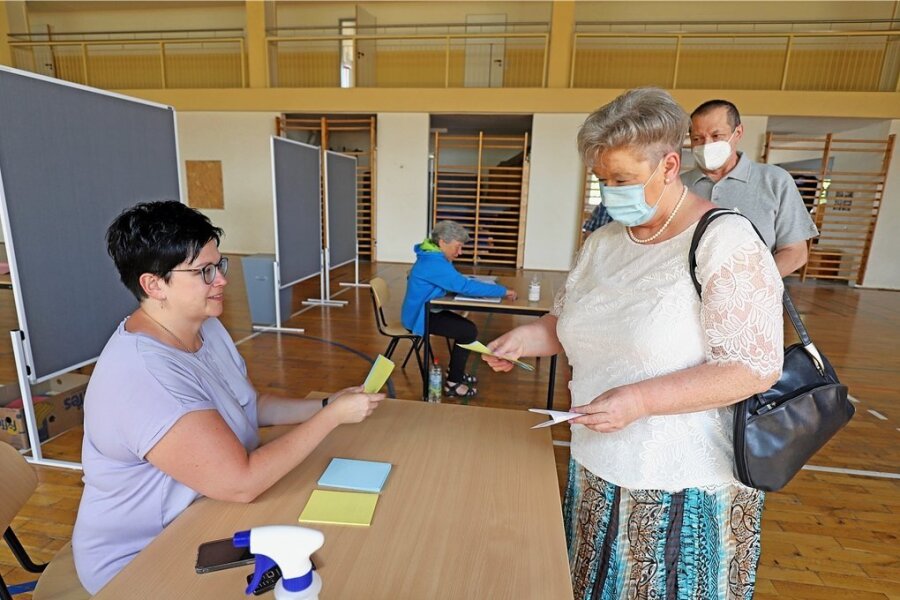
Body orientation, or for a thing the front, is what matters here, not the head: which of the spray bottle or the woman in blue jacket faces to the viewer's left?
the spray bottle

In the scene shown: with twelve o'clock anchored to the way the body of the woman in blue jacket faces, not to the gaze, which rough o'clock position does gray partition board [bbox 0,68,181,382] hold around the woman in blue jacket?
The gray partition board is roughly at 5 o'clock from the woman in blue jacket.

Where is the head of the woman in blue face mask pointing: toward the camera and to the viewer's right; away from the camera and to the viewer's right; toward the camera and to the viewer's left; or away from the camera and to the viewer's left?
toward the camera and to the viewer's left

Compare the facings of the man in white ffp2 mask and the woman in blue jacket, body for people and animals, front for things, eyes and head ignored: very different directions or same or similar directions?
very different directions

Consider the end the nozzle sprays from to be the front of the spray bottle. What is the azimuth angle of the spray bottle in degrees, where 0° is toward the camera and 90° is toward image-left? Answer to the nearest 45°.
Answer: approximately 90°

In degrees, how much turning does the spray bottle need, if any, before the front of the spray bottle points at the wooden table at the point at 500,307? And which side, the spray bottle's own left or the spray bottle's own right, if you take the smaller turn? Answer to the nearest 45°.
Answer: approximately 135° to the spray bottle's own right

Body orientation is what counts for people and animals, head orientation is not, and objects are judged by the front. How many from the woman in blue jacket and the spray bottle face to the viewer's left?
1

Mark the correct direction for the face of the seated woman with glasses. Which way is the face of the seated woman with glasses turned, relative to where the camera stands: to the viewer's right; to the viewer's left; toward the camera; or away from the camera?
to the viewer's right

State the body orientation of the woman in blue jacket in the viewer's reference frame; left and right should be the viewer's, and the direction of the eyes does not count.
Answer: facing to the right of the viewer

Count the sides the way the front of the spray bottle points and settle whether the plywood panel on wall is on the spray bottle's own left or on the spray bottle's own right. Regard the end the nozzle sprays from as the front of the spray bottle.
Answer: on the spray bottle's own right

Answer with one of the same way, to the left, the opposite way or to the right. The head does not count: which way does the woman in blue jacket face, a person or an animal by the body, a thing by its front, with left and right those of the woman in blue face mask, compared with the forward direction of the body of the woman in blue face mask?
the opposite way

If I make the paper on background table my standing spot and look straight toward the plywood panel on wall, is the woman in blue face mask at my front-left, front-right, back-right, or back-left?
back-left

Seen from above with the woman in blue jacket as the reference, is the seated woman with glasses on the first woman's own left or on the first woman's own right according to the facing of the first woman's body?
on the first woman's own right

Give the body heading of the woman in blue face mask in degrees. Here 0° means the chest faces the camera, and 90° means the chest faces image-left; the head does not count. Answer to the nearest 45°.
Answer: approximately 45°

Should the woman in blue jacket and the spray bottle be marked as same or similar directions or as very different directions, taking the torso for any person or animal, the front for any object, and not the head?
very different directions

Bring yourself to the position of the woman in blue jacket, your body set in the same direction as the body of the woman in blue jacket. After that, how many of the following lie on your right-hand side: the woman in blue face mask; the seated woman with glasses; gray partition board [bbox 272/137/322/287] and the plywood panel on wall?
2

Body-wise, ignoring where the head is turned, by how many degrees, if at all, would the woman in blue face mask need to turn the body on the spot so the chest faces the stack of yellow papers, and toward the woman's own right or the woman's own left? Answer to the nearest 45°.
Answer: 0° — they already face it
